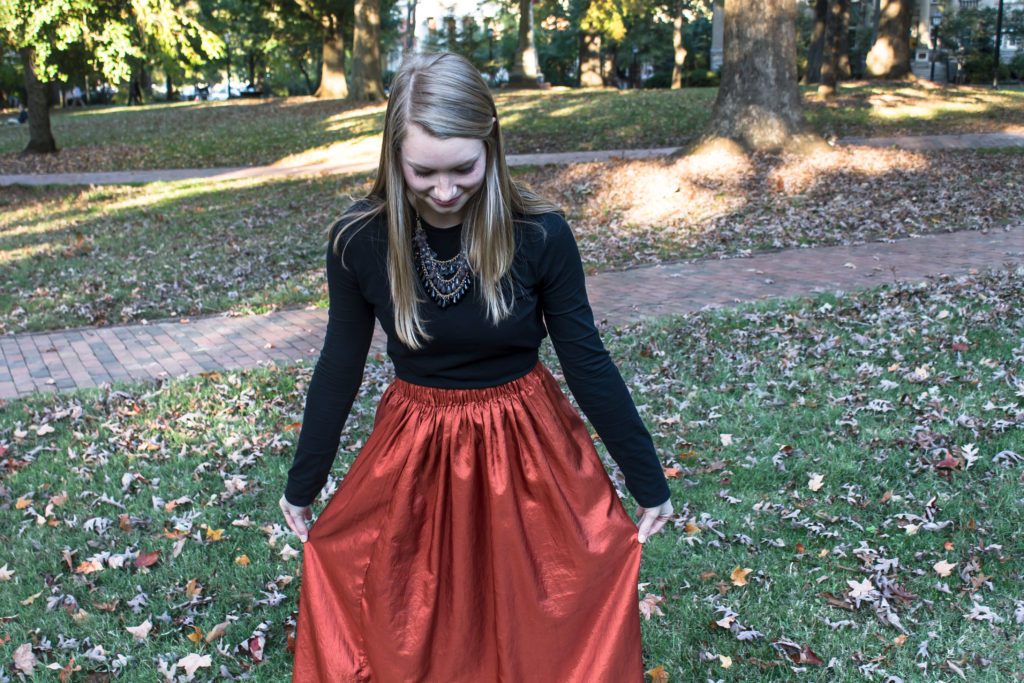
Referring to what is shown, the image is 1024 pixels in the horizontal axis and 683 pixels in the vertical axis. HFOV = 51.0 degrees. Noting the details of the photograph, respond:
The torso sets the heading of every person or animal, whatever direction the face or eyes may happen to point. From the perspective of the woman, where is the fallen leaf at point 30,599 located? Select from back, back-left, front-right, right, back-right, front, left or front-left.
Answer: back-right

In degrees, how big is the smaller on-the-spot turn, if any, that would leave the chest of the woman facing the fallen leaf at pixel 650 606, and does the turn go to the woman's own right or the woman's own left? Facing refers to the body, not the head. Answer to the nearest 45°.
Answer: approximately 135° to the woman's own left

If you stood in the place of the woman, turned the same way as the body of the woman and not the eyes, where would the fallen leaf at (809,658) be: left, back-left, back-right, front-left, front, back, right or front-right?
back-left

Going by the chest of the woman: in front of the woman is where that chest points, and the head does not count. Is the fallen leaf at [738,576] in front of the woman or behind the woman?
behind

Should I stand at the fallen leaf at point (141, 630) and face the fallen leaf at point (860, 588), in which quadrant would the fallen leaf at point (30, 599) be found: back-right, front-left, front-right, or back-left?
back-left

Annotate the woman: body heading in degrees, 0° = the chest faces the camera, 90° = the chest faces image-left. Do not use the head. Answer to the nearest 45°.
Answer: approximately 0°

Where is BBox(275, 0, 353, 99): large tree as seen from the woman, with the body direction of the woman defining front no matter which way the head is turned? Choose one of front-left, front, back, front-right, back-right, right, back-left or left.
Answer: back

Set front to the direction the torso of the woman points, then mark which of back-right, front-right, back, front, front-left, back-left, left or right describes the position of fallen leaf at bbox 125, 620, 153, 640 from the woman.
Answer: back-right

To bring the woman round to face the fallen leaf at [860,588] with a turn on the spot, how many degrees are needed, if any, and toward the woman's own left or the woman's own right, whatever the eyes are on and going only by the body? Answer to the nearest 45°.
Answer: approximately 135° to the woman's own left

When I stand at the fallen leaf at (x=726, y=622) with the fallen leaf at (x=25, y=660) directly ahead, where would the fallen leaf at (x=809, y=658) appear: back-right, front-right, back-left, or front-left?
back-left

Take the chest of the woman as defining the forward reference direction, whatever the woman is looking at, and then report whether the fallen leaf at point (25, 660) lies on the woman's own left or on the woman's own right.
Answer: on the woman's own right
